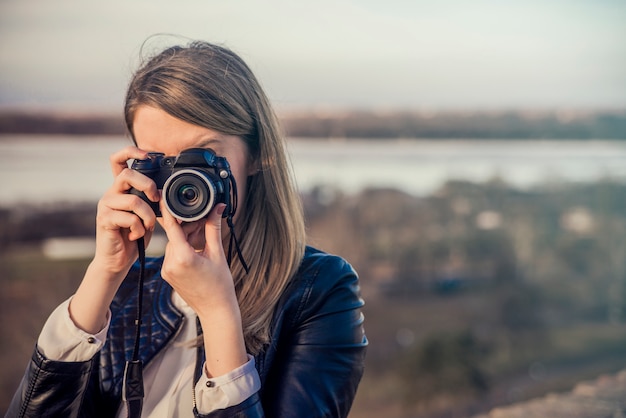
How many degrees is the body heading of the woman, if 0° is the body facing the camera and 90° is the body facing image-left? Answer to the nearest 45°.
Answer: approximately 45°
